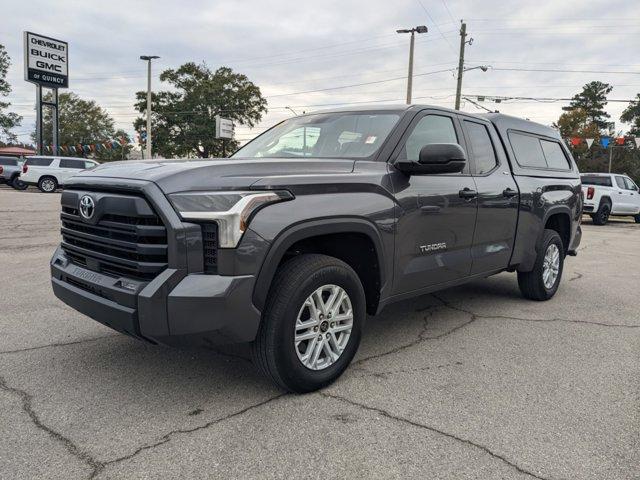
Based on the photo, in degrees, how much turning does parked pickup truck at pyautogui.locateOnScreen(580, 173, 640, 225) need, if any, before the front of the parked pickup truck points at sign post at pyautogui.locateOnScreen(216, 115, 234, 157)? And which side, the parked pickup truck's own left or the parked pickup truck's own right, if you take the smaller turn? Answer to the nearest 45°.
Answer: approximately 90° to the parked pickup truck's own left

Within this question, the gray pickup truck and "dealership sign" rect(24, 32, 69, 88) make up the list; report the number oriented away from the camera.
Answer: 0

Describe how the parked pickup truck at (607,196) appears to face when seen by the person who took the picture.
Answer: facing away from the viewer and to the right of the viewer

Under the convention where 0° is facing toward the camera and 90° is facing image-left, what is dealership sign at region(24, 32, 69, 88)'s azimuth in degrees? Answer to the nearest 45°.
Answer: approximately 315°

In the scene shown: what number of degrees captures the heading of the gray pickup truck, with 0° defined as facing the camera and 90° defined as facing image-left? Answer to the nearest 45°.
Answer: approximately 45°

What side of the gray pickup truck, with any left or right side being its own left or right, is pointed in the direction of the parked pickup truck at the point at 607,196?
back

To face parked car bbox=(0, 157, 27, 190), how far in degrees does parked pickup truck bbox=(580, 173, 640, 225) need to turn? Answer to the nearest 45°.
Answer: approximately 135° to its left

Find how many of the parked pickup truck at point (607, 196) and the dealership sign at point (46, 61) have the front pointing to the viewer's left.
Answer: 0

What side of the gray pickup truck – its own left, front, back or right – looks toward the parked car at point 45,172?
right

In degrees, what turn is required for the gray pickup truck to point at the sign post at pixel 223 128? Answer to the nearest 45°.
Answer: approximately 135° to its right

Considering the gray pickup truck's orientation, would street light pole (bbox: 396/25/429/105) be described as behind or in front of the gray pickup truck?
behind

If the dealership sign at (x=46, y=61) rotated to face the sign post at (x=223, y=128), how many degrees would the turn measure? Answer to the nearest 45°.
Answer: approximately 90° to its left

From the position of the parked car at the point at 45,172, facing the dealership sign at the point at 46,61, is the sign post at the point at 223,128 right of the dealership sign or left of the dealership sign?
right
